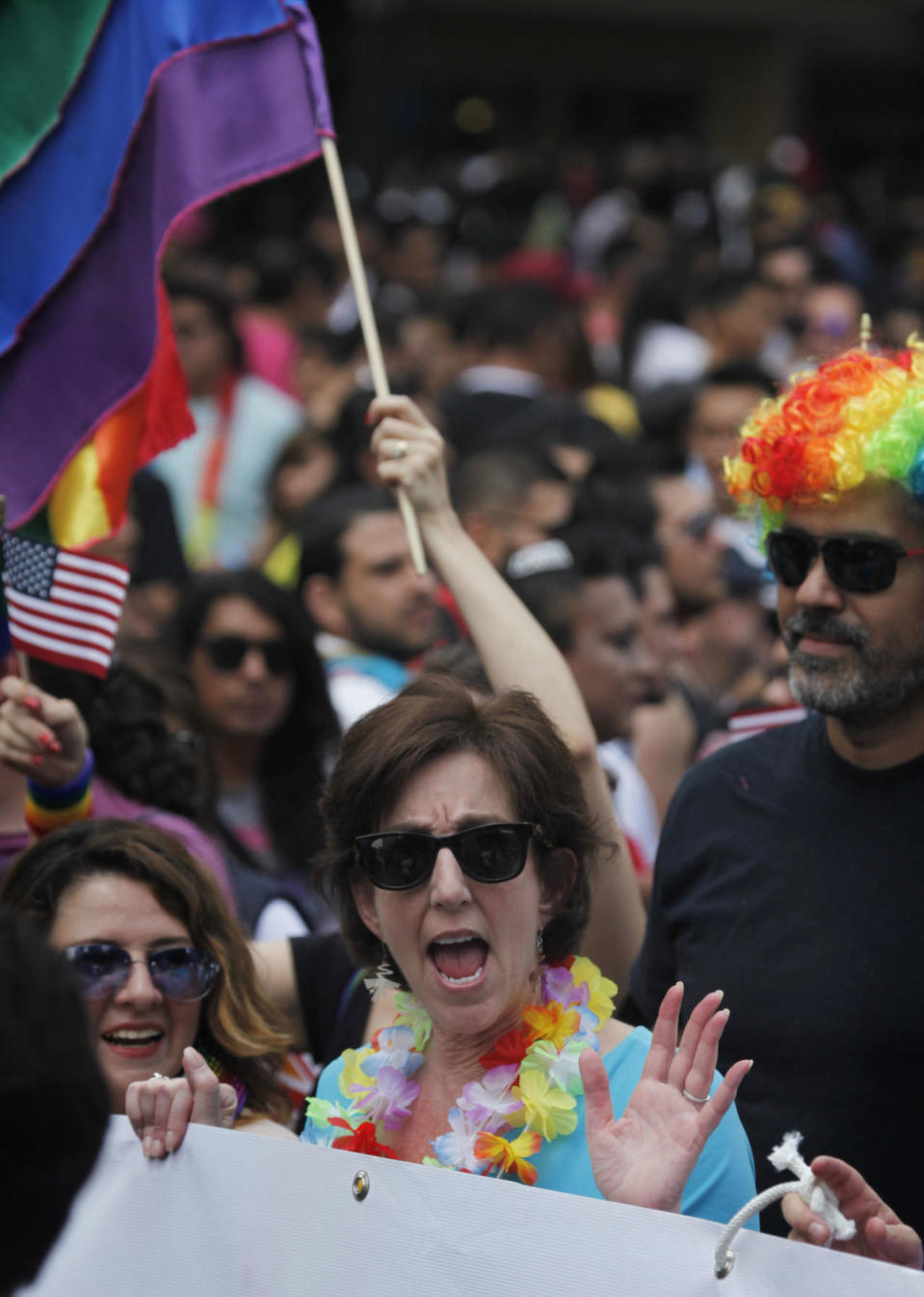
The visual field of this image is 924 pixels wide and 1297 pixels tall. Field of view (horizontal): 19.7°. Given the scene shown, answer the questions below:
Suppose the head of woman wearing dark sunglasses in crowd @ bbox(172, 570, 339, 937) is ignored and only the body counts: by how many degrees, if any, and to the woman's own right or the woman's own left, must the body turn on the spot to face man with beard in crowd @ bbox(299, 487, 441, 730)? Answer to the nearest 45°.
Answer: approximately 135° to the woman's own left

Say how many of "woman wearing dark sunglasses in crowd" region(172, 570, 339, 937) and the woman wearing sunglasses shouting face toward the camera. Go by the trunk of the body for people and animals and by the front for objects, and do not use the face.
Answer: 2

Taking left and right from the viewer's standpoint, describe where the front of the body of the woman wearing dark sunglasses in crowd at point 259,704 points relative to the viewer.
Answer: facing the viewer

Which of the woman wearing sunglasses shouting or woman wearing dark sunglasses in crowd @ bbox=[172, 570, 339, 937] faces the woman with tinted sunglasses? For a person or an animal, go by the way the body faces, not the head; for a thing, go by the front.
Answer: the woman wearing dark sunglasses in crowd

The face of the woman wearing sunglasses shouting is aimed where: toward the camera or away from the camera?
toward the camera

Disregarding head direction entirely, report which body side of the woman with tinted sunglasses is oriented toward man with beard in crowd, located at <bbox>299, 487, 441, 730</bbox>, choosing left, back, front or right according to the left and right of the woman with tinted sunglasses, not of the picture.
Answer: back

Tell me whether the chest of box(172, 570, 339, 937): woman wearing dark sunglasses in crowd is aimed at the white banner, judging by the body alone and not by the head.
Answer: yes

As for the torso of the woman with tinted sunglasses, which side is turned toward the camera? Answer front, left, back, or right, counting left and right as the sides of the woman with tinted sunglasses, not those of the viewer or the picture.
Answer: front

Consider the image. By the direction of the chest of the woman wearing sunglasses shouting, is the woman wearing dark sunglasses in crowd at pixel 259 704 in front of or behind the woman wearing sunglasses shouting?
behind

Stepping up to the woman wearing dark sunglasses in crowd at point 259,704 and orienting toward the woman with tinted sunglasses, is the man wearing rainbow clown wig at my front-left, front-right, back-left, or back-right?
front-left

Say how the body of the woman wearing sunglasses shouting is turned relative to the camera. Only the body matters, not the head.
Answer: toward the camera

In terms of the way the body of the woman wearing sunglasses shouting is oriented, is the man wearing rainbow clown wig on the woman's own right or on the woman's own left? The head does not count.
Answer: on the woman's own left

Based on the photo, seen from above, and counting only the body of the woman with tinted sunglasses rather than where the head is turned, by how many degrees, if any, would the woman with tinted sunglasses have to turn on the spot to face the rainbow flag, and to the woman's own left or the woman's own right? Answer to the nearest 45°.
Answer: approximately 180°

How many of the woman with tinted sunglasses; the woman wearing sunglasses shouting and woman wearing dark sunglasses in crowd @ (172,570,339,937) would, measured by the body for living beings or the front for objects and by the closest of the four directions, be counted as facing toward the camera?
3
